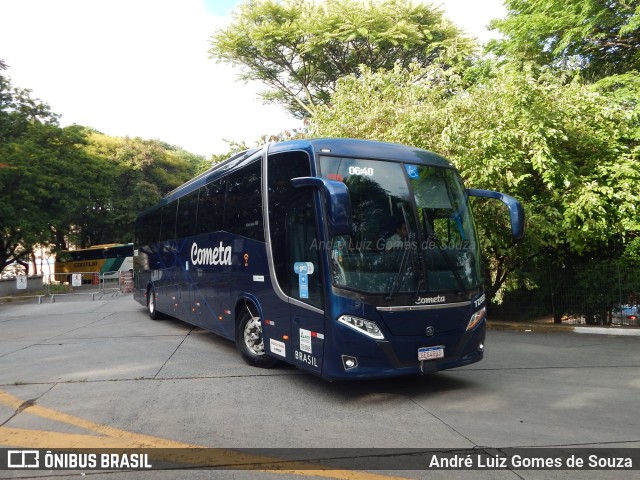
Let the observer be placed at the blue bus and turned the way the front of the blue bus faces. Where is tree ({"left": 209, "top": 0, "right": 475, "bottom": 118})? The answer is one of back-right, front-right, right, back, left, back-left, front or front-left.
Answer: back-left

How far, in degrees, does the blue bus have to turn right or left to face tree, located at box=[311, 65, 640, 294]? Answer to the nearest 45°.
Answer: approximately 90° to its left

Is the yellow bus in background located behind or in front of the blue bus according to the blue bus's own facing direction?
behind

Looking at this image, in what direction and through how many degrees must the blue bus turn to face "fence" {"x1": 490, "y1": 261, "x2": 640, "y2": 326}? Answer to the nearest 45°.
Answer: approximately 90° to its left

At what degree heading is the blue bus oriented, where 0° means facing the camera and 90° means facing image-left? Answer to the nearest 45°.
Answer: approximately 315°

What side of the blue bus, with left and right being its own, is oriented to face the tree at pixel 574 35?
left

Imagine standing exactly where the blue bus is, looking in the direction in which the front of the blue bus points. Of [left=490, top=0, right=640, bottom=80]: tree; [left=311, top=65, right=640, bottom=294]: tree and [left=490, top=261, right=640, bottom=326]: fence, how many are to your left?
3

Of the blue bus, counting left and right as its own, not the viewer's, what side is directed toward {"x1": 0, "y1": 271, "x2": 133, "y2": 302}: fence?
back

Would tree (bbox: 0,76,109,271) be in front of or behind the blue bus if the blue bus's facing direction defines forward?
behind

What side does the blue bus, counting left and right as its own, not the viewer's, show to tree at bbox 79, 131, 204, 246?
back
